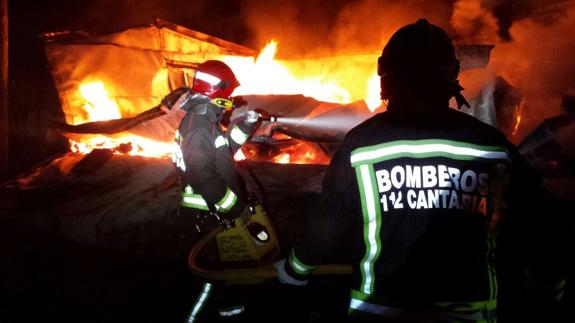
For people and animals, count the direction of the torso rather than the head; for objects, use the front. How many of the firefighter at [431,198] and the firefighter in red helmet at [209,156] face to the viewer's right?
1

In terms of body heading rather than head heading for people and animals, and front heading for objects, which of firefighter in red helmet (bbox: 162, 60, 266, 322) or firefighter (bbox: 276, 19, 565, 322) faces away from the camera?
the firefighter

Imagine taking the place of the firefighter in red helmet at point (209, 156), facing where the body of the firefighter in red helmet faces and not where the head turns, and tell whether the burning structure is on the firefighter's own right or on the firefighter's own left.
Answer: on the firefighter's own left

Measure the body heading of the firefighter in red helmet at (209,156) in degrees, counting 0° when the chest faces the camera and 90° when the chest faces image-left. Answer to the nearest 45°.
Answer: approximately 270°

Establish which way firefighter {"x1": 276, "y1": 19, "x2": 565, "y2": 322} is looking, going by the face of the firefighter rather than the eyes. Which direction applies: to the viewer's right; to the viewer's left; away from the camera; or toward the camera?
away from the camera

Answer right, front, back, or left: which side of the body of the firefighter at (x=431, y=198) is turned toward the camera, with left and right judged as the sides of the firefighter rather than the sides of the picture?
back
